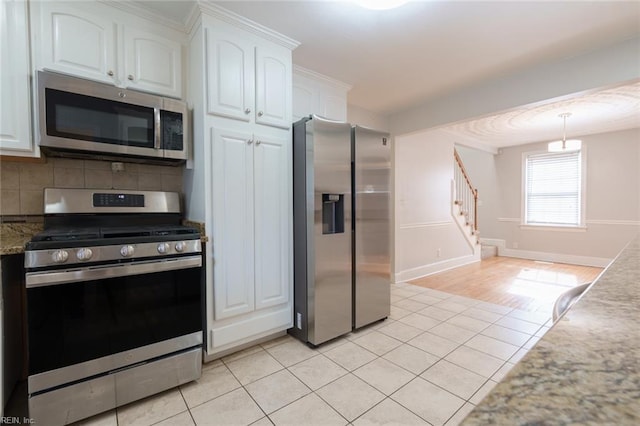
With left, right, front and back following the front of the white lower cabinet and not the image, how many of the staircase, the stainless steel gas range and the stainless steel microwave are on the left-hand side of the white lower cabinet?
1

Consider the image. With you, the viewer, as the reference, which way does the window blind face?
facing the viewer

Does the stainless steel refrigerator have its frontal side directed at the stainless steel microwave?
no

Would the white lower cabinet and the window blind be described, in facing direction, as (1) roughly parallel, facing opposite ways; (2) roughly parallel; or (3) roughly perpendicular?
roughly perpendicular

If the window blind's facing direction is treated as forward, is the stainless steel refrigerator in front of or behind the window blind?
in front

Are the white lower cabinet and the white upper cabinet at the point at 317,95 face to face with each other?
no

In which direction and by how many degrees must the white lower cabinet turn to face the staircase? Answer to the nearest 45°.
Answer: approximately 90° to its left

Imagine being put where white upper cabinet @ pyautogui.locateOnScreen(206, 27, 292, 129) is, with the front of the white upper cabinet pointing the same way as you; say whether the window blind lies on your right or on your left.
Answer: on your left

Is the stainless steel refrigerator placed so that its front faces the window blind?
no

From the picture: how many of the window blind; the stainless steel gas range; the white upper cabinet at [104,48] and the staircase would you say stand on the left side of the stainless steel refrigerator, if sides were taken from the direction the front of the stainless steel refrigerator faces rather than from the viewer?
2

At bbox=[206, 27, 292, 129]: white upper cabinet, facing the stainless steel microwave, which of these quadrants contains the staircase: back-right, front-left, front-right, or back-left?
back-right

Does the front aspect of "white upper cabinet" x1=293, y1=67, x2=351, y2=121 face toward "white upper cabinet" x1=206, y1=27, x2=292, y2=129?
no

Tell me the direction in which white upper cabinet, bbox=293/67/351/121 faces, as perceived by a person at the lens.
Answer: facing the viewer and to the right of the viewer

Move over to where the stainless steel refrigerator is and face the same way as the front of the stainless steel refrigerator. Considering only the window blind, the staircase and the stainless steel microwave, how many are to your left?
2

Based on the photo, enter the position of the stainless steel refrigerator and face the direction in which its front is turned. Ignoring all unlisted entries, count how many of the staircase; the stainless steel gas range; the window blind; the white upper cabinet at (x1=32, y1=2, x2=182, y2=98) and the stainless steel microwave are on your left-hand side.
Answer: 2

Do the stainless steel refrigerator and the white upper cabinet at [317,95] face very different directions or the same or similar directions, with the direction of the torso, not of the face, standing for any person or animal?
same or similar directions

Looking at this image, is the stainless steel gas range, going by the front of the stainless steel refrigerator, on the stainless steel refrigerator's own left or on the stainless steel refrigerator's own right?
on the stainless steel refrigerator's own right

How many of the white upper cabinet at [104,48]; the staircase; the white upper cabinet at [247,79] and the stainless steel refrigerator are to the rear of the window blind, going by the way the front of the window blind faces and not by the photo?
0

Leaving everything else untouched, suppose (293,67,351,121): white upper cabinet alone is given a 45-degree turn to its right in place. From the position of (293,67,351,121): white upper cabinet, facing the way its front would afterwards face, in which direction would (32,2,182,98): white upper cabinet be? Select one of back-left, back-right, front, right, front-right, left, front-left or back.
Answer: front-right

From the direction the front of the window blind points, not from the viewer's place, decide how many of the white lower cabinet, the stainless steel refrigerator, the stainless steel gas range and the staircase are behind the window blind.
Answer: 0
